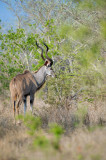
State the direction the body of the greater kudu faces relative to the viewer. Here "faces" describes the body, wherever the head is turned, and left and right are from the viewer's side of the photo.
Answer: facing away from the viewer and to the right of the viewer
